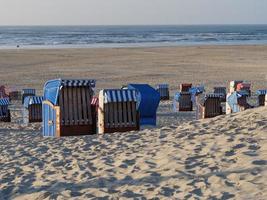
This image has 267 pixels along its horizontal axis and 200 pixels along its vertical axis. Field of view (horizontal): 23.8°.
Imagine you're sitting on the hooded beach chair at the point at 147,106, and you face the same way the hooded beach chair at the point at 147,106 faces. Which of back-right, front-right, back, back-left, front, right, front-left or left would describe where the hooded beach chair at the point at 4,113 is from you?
front-right

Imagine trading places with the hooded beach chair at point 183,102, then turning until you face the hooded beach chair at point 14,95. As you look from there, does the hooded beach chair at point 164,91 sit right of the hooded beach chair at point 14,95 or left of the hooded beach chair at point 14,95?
right

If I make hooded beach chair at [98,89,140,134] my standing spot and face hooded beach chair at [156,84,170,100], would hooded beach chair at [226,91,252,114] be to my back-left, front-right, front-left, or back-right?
front-right

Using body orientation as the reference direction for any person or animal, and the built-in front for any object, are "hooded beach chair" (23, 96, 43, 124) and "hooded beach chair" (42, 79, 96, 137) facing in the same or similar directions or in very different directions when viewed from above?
same or similar directions

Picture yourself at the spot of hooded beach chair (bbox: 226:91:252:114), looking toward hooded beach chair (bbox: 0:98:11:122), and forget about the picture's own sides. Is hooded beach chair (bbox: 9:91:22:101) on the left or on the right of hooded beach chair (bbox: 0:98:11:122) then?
right

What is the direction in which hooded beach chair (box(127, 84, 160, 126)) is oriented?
to the viewer's left

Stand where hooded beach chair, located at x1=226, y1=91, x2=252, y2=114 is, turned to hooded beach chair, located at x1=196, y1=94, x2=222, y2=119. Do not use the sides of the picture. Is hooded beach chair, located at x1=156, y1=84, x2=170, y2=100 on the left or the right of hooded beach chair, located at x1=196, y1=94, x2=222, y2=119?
right

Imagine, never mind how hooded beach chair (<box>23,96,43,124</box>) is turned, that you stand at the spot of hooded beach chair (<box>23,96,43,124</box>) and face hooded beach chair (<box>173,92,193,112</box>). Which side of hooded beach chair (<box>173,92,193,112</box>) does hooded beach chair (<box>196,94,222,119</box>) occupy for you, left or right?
right

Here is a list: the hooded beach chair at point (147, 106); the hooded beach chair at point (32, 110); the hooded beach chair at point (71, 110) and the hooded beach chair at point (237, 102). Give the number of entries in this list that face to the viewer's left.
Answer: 1

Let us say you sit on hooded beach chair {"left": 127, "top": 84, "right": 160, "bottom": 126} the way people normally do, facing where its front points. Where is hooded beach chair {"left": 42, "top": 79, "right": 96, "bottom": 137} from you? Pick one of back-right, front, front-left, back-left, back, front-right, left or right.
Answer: front-left
